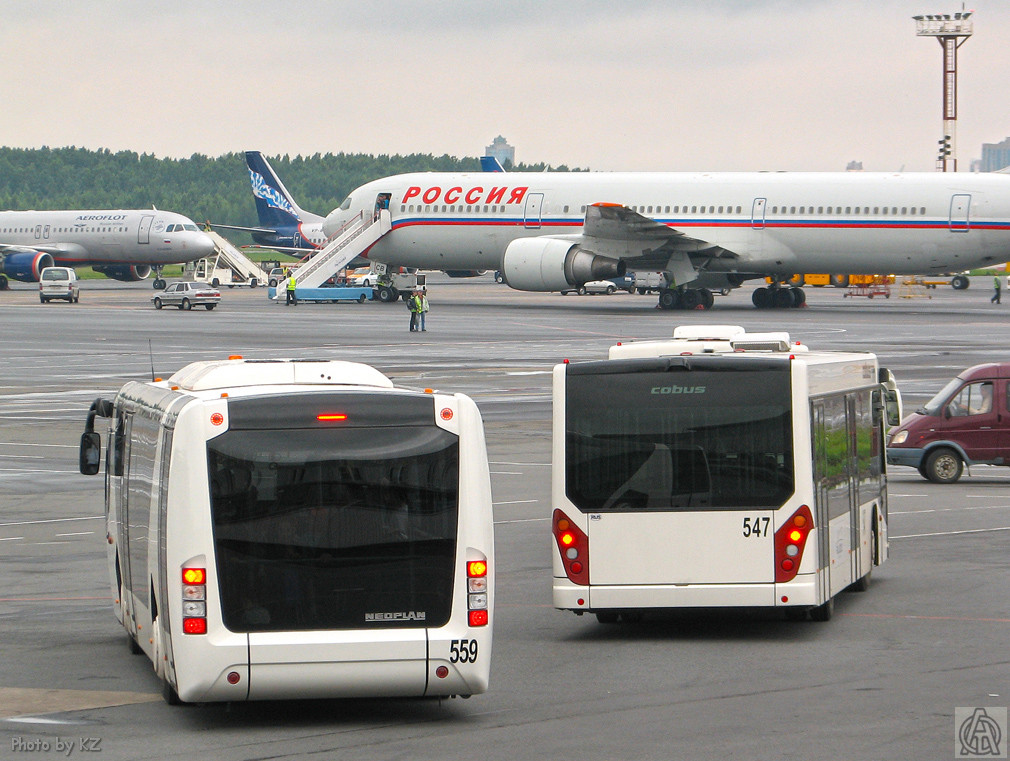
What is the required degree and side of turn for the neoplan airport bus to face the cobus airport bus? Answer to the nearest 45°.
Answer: approximately 45° to its right

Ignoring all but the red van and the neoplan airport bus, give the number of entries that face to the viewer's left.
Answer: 1

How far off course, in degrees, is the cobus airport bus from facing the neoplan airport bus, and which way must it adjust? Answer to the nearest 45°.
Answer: approximately 135° to its left

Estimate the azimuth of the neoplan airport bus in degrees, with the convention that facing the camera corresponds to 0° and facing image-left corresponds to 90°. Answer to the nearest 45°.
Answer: approximately 180°

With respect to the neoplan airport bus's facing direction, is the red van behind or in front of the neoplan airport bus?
in front

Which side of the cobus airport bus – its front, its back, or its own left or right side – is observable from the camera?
back

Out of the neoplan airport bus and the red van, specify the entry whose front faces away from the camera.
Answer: the neoplan airport bus

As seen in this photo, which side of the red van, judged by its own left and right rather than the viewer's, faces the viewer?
left
